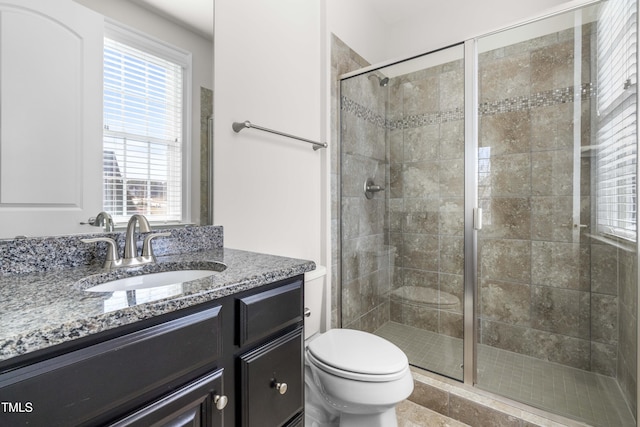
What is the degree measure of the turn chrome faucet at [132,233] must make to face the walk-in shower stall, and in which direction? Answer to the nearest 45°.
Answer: approximately 45° to its left

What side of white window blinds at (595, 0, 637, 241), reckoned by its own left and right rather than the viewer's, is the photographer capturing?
left

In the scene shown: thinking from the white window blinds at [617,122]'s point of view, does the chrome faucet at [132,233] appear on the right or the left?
on its left

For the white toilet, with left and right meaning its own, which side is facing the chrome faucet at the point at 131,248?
right

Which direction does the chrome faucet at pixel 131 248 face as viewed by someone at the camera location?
facing the viewer and to the right of the viewer

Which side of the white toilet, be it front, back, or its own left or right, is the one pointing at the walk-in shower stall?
left

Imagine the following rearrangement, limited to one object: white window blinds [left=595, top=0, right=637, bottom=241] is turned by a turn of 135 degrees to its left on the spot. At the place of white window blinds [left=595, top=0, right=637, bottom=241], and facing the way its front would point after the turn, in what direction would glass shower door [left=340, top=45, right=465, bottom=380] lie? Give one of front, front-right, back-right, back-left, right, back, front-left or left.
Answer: back-right

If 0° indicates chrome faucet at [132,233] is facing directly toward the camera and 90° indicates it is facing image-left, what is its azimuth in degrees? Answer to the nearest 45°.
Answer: approximately 315°

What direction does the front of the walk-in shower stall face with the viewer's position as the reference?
facing the viewer and to the left of the viewer

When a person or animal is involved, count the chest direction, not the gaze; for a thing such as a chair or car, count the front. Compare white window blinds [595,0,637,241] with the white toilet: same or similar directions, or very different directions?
very different directions

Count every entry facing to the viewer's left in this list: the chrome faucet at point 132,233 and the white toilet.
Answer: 0

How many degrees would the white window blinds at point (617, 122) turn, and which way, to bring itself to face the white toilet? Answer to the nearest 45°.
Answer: approximately 45° to its left
